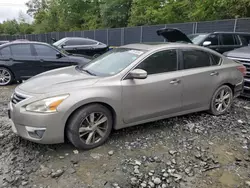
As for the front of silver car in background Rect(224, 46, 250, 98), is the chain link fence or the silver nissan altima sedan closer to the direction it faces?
the silver nissan altima sedan

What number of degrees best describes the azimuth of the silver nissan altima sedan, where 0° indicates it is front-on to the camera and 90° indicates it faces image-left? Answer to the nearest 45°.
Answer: approximately 45°
